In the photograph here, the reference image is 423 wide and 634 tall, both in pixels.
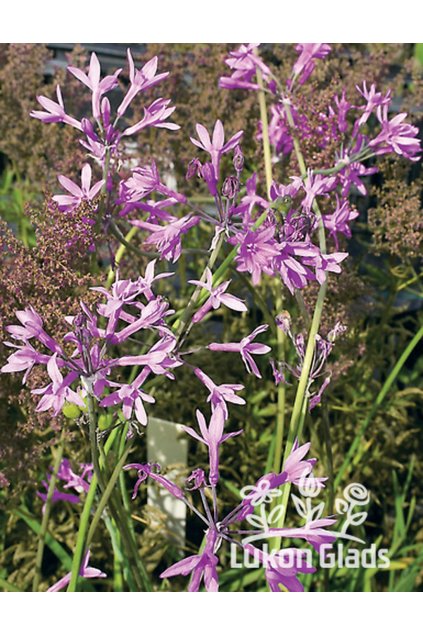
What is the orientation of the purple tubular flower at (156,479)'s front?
to the viewer's left
